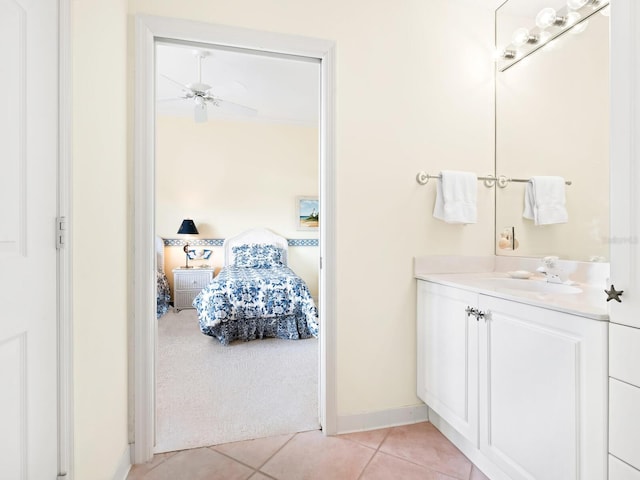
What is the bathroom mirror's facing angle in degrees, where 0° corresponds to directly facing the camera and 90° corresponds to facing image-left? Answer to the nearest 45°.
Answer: approximately 45°

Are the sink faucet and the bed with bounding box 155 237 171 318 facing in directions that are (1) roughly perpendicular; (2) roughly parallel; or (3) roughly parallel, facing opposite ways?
roughly perpendicular

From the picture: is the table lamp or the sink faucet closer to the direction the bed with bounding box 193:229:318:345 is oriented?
the sink faucet

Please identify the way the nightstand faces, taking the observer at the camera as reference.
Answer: facing the viewer

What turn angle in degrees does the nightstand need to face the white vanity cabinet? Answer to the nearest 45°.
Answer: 0° — it already faces it

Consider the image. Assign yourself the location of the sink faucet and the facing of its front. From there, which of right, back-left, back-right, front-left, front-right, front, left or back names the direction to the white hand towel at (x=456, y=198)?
front-right

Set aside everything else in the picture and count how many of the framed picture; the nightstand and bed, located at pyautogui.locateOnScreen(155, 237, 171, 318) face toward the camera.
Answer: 3

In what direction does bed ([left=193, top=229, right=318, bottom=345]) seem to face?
toward the camera

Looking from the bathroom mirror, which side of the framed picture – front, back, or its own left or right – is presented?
front

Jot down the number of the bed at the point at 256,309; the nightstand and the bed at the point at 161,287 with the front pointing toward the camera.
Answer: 3

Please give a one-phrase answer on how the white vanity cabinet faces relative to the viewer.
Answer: facing the viewer and to the left of the viewer

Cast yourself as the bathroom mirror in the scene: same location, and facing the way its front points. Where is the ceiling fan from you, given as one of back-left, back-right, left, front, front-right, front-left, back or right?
front-right
